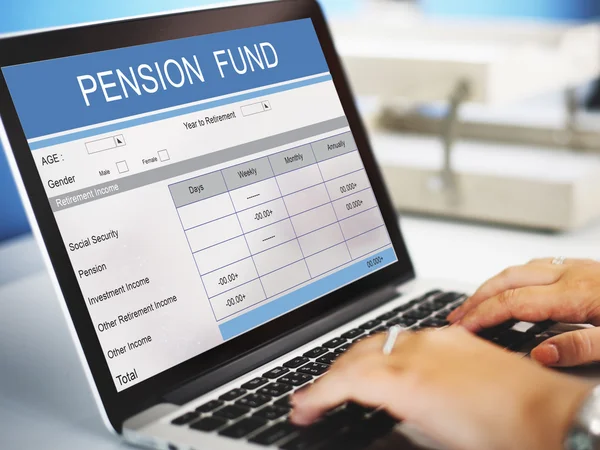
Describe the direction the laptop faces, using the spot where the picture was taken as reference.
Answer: facing the viewer and to the right of the viewer
